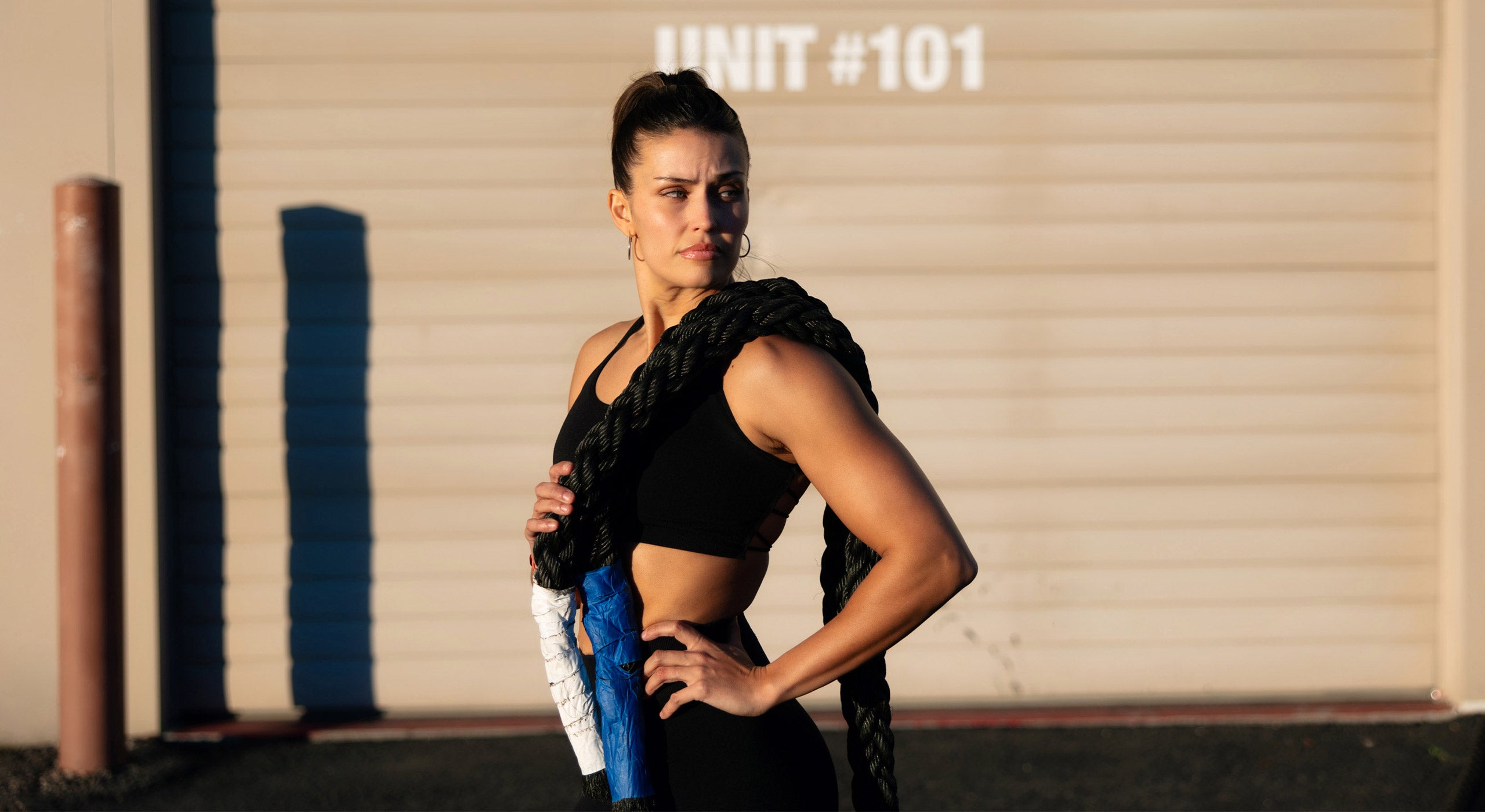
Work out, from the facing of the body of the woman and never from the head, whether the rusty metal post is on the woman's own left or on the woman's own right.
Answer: on the woman's own right

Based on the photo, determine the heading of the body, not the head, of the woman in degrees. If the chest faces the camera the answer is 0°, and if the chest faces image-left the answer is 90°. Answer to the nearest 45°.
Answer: approximately 45°
